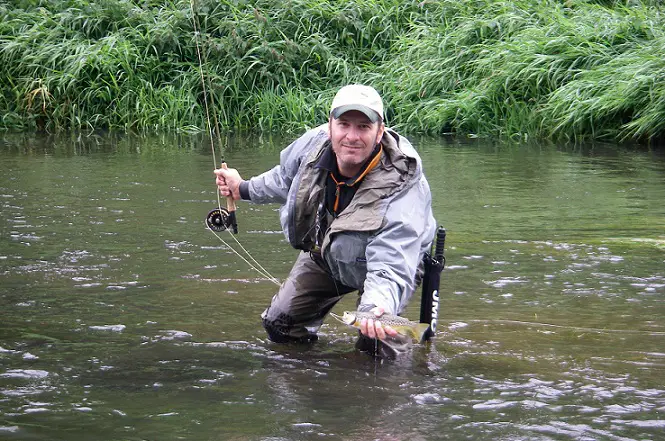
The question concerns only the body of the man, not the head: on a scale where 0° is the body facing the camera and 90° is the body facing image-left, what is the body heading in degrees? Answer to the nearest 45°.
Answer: approximately 45°
